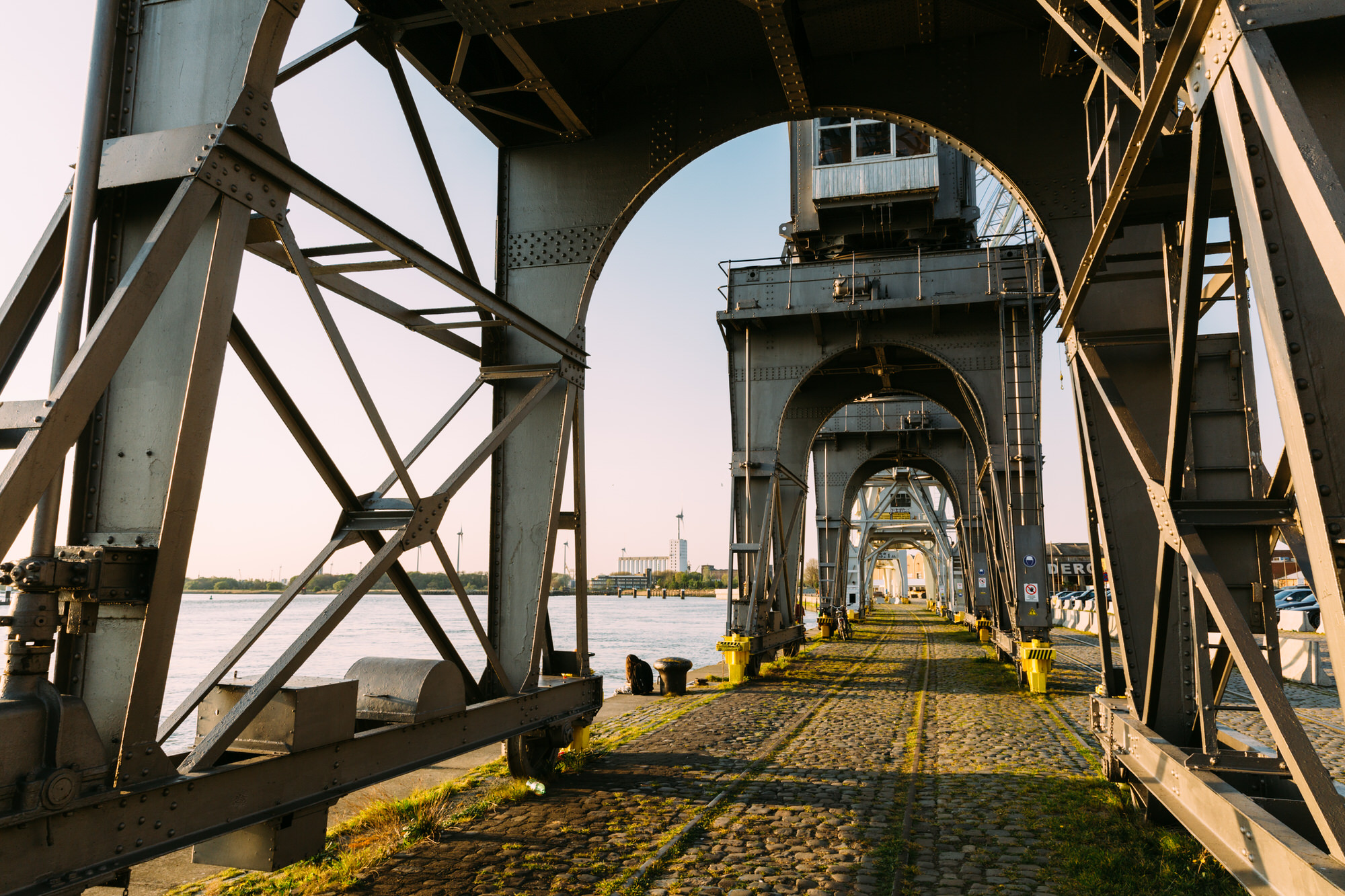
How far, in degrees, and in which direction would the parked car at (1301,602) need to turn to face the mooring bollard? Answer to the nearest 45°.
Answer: approximately 45° to its left

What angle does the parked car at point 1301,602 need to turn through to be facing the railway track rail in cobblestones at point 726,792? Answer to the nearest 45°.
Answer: approximately 45° to its left

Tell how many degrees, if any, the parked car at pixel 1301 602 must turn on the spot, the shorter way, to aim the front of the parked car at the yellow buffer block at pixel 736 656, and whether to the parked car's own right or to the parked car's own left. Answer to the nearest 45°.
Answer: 0° — it already faces it

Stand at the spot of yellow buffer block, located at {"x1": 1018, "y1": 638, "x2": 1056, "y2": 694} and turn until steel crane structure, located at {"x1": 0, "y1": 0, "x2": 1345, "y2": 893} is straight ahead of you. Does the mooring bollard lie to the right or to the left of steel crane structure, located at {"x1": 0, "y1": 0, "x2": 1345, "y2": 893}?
right

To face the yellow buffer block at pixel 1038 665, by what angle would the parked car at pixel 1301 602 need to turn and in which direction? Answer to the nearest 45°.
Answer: approximately 45° to its left

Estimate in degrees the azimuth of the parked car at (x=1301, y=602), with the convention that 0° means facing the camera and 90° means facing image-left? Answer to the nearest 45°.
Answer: approximately 45°
